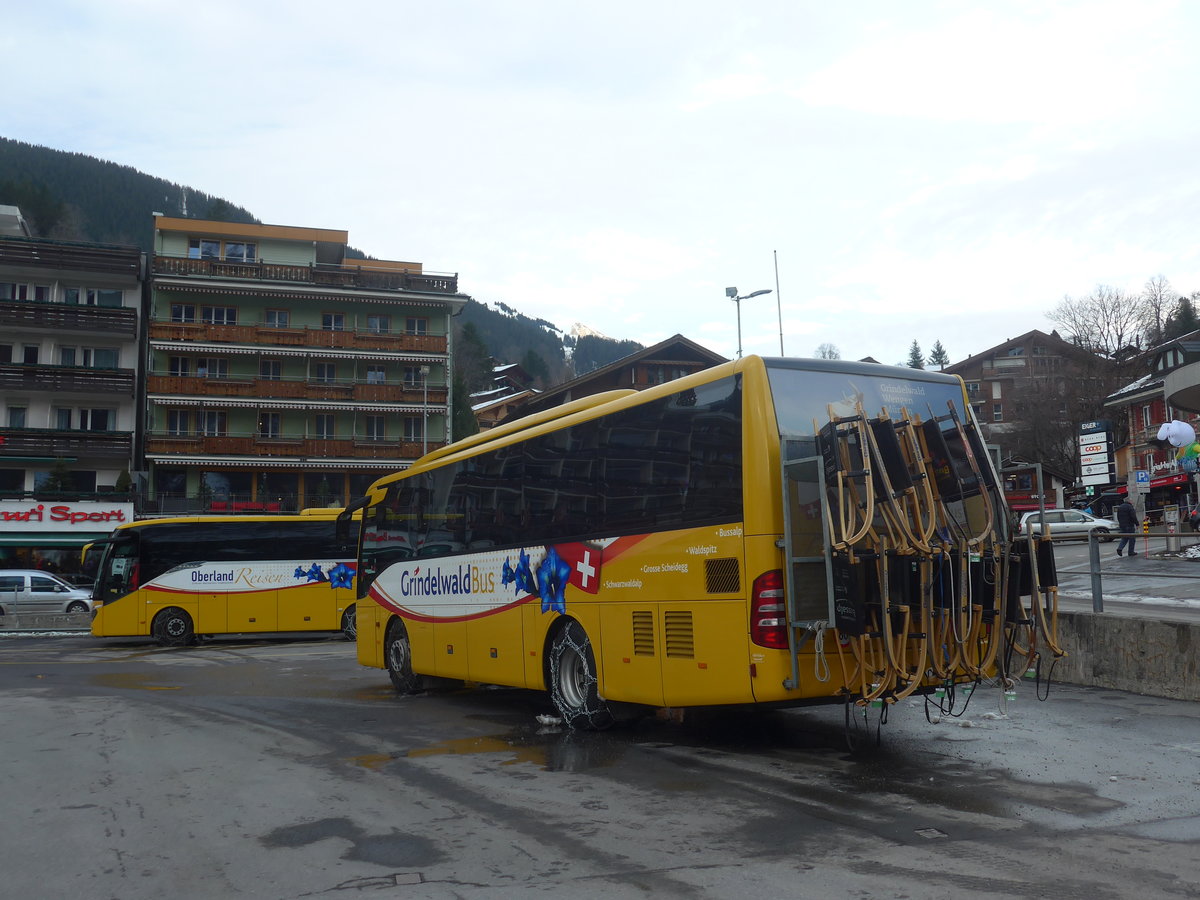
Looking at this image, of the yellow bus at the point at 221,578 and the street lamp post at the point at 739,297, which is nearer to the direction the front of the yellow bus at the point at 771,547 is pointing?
the yellow bus

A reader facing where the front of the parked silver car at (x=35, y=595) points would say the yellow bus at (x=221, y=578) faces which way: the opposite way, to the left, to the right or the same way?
the opposite way

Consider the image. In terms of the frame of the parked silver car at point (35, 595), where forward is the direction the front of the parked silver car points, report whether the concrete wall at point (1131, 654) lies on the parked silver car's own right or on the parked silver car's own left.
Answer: on the parked silver car's own right

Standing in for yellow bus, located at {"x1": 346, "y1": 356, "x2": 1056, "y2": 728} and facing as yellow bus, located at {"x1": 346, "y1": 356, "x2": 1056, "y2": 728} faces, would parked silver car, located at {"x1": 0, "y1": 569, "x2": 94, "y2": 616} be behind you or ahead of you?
ahead

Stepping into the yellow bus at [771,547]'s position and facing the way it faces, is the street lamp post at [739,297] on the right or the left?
on its right

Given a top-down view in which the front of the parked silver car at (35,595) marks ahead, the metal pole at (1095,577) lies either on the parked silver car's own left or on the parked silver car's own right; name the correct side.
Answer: on the parked silver car's own right

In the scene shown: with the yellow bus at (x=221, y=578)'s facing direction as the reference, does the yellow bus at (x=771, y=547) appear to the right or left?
on its left

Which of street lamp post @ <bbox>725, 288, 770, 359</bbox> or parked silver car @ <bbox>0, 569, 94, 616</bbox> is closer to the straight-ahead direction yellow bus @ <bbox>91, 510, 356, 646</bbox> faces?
the parked silver car

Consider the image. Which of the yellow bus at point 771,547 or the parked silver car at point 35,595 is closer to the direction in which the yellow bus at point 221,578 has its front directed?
the parked silver car

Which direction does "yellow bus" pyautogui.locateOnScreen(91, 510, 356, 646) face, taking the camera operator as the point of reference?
facing to the left of the viewer

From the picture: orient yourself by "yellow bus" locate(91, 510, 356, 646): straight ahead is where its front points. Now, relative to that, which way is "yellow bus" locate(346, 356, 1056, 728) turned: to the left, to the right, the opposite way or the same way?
to the right

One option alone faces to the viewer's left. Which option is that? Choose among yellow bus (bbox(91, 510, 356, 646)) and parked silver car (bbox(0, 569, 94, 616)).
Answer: the yellow bus

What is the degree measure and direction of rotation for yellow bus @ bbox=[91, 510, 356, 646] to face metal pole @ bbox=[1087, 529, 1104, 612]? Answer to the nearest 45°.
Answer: approximately 135° to its left

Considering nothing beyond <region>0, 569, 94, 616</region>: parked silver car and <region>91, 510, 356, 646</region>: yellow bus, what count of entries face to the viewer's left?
1

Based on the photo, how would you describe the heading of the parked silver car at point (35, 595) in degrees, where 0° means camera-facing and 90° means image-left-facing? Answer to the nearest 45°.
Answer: approximately 270°
